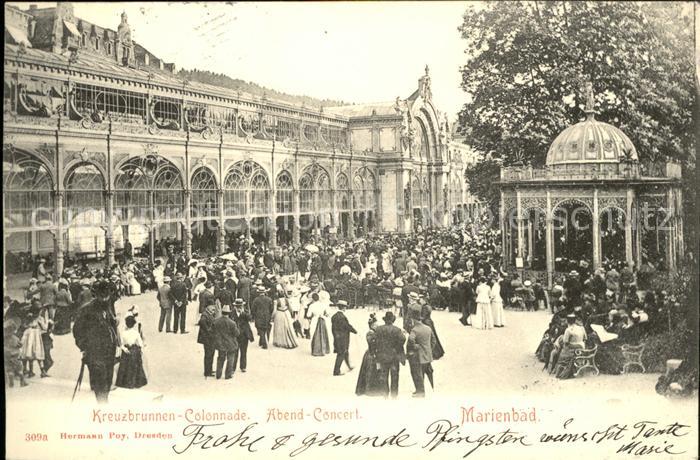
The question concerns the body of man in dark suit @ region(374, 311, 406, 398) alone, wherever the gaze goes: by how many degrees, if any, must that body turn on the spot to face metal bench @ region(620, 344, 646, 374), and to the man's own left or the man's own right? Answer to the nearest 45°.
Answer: approximately 90° to the man's own right

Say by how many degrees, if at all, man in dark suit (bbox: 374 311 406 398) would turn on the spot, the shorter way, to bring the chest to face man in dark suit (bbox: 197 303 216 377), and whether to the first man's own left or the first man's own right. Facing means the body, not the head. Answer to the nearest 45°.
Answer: approximately 90° to the first man's own left

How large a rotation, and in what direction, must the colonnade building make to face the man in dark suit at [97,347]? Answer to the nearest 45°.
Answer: approximately 45° to its right

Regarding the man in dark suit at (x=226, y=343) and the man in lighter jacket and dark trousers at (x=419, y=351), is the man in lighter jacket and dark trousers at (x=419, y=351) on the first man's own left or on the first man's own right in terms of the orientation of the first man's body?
on the first man's own right

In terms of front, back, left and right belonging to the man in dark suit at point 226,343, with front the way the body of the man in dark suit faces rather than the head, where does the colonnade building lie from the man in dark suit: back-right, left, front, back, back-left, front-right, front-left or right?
front

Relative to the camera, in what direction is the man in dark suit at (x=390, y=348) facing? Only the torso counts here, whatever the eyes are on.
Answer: away from the camera

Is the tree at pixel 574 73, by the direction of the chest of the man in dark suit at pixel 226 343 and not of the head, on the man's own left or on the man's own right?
on the man's own right

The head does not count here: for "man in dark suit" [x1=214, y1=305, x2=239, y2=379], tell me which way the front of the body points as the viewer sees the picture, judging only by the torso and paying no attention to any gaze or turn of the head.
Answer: away from the camera

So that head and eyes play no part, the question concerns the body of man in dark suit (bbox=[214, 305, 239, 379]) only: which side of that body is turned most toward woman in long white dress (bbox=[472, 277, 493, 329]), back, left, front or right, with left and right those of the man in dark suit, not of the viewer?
right

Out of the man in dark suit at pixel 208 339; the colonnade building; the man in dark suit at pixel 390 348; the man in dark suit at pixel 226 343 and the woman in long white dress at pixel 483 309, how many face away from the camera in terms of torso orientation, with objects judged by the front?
3

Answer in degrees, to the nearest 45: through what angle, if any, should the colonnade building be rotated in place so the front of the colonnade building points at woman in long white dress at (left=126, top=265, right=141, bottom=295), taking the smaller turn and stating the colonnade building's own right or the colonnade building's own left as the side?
approximately 45° to the colonnade building's own right
